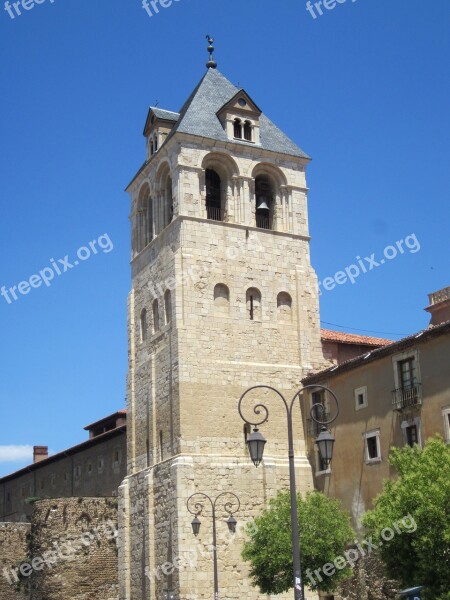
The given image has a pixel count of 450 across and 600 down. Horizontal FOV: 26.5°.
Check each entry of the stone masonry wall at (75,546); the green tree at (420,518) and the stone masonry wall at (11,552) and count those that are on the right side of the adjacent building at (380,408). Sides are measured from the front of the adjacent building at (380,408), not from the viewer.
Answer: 2

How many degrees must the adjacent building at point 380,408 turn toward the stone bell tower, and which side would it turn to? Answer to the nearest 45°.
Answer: approximately 90° to its right

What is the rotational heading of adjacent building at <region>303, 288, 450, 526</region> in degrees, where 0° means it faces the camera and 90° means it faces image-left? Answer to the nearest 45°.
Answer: approximately 45°

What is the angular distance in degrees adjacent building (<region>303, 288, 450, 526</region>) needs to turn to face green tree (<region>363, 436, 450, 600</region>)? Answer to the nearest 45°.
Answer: approximately 45° to its left

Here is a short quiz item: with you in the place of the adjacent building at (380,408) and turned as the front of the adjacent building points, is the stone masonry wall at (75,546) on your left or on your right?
on your right

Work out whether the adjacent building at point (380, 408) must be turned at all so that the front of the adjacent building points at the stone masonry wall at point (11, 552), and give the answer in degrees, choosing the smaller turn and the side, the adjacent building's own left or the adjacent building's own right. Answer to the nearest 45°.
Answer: approximately 90° to the adjacent building's own right

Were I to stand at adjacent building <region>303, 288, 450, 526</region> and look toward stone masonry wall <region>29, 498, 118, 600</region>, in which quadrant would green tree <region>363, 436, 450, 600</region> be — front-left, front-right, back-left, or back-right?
back-left
